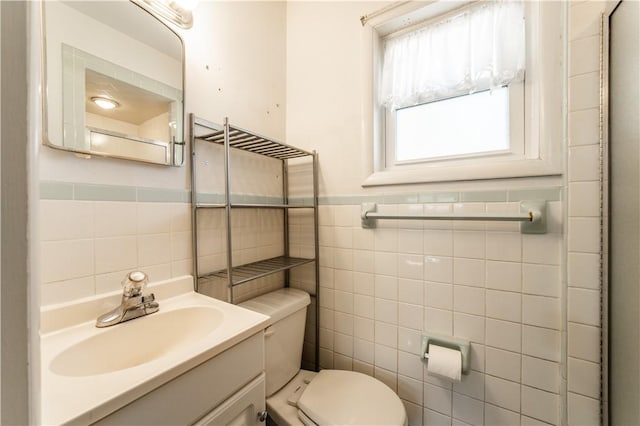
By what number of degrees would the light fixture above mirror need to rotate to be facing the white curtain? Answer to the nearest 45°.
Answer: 0° — it already faces it

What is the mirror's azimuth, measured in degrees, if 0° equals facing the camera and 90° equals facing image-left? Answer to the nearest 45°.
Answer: approximately 315°

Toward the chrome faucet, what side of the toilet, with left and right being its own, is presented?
right

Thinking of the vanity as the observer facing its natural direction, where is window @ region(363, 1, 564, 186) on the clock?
The window is roughly at 11 o'clock from the vanity.

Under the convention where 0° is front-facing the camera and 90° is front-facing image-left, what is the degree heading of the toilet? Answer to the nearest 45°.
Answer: approximately 315°
